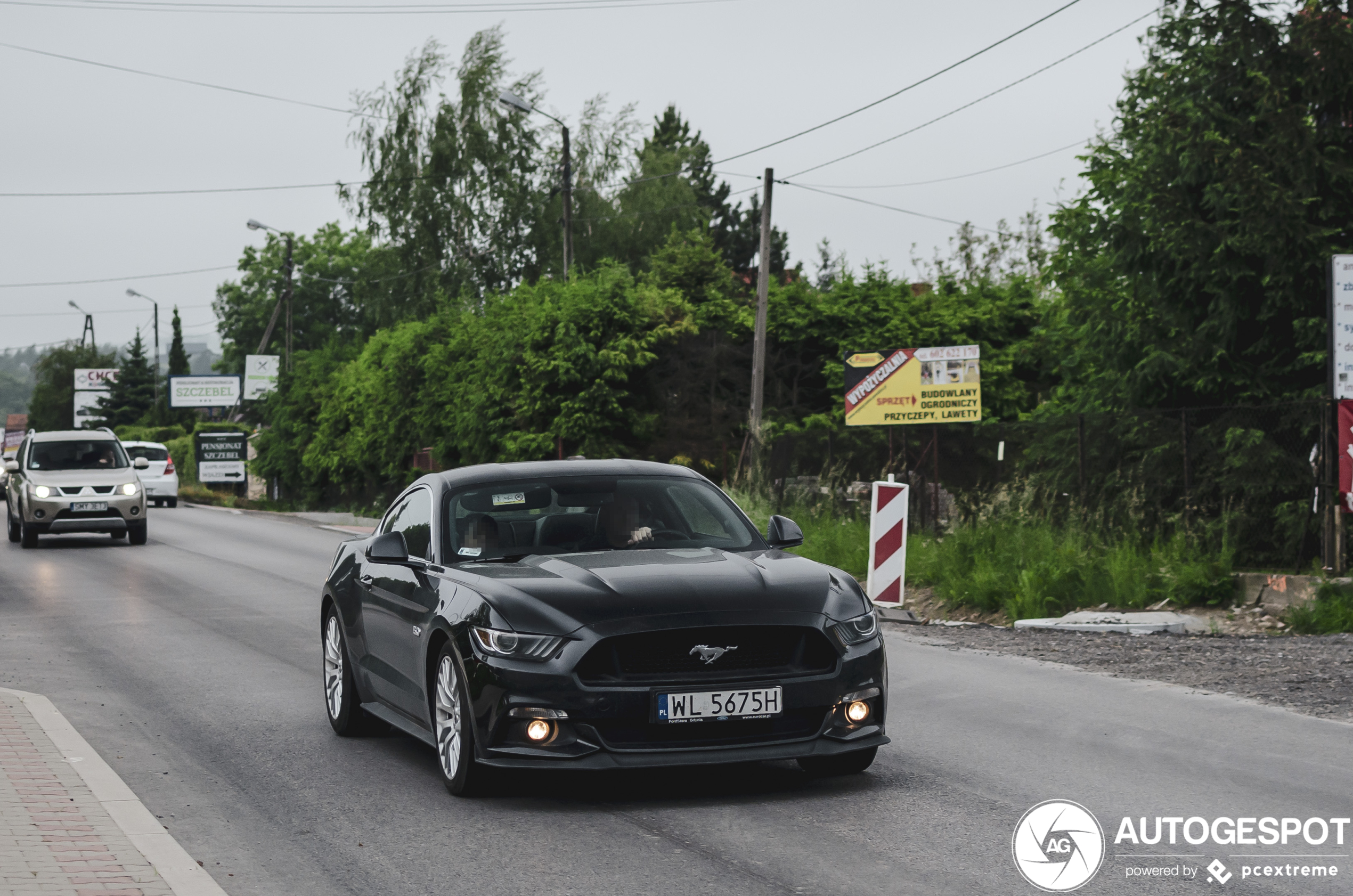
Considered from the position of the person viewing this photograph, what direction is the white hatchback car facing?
facing away from the viewer

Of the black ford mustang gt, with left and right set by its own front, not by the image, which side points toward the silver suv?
back

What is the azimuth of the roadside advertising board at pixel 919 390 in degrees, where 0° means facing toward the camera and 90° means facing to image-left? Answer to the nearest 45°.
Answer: approximately 0°

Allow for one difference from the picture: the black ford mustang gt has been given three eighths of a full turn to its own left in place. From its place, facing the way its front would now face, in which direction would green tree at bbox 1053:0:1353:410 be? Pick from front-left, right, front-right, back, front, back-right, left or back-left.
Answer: front-right

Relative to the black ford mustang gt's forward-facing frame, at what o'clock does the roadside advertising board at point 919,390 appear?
The roadside advertising board is roughly at 8 o'clock from the black ford mustang gt.

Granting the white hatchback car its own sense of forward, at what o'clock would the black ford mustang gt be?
The black ford mustang gt is roughly at 6 o'clock from the white hatchback car.

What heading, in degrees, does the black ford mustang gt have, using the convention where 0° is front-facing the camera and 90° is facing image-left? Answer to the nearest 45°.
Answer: approximately 315°

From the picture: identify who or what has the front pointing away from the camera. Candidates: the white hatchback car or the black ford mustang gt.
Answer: the white hatchback car

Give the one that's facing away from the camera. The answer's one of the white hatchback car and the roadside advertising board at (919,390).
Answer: the white hatchback car

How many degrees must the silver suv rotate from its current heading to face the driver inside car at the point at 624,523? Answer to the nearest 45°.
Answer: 0° — it already faces them

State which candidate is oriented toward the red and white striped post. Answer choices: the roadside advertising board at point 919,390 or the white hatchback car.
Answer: the roadside advertising board

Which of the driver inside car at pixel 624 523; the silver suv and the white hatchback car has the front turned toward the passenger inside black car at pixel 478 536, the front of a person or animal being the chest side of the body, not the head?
the silver suv

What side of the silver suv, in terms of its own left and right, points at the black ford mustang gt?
front

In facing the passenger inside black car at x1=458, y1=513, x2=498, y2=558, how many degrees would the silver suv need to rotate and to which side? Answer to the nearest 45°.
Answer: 0° — it already faces them

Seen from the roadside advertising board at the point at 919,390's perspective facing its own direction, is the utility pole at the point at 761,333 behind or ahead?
behind

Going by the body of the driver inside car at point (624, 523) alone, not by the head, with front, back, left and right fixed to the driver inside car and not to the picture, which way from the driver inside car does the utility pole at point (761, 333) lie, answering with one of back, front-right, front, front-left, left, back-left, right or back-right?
back-left

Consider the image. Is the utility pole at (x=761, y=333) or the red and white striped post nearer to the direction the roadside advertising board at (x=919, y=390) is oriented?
the red and white striped post
